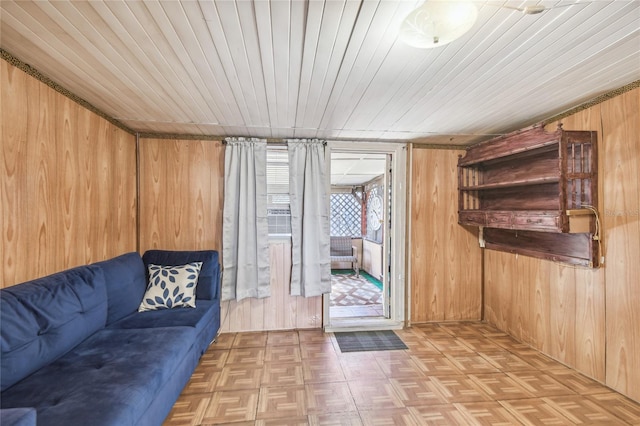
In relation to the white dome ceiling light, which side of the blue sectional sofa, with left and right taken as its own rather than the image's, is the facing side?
front

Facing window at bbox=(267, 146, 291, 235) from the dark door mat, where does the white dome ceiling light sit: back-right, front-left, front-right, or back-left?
back-left

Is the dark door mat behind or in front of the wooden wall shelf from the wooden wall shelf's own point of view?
in front

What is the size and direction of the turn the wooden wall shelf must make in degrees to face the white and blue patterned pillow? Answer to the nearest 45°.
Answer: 0° — it already faces it

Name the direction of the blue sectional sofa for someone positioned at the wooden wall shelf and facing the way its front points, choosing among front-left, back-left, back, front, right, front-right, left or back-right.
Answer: front

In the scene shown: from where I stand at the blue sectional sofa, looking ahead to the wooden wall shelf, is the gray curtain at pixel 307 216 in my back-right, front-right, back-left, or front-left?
front-left

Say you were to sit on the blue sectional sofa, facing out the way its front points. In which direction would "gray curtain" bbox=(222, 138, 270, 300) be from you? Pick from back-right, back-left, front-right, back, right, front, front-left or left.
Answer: left

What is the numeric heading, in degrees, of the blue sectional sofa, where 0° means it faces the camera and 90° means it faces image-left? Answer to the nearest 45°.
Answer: approximately 315°

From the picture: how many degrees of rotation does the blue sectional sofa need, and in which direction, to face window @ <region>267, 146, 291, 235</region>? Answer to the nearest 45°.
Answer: approximately 90° to its left

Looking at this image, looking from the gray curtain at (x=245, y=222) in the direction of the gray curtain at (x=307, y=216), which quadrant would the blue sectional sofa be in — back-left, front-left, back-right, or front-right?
back-right

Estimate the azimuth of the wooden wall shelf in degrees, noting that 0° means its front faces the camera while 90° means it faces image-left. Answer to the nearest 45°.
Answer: approximately 45°

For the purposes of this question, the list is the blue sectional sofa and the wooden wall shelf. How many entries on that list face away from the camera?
0
